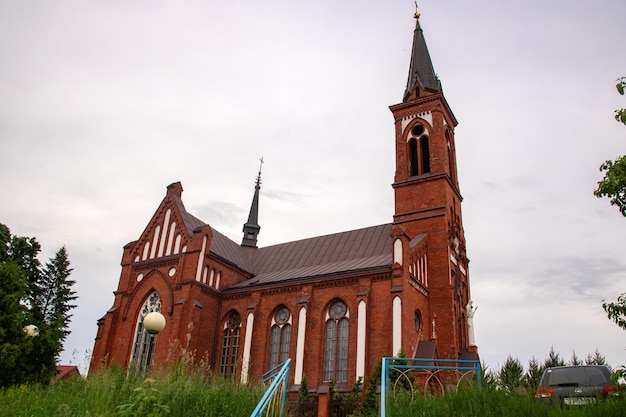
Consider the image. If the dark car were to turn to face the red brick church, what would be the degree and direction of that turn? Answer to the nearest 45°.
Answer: approximately 45° to its left

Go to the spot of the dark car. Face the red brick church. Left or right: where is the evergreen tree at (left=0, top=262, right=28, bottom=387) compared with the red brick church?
left

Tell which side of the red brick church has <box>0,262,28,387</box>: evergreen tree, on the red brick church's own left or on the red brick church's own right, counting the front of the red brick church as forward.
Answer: on the red brick church's own right

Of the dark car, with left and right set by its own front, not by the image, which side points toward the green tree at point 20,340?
left

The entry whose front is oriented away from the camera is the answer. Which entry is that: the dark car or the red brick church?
the dark car

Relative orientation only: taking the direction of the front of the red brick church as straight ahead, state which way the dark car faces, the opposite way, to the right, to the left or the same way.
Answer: to the left

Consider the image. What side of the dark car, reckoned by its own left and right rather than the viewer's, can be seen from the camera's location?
back

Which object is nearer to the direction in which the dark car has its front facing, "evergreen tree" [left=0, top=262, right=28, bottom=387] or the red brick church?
the red brick church

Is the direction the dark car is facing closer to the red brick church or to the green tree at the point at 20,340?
the red brick church

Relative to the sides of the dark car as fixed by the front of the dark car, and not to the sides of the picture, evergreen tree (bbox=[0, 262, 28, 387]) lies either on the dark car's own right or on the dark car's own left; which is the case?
on the dark car's own left

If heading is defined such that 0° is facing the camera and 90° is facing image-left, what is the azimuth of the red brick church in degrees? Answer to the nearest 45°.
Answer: approximately 315°

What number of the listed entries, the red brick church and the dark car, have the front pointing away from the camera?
1
